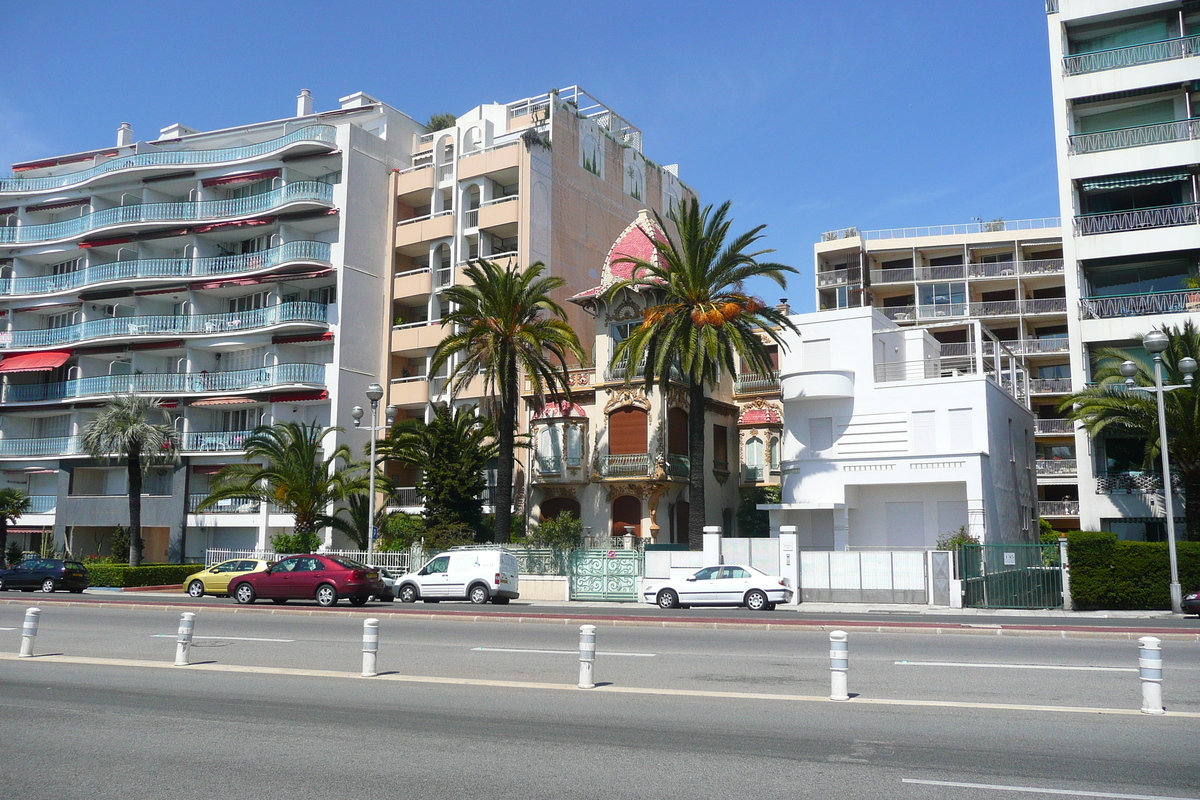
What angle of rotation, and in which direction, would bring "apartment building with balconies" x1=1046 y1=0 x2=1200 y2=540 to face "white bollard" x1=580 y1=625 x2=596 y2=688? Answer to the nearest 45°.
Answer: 0° — it already faces it

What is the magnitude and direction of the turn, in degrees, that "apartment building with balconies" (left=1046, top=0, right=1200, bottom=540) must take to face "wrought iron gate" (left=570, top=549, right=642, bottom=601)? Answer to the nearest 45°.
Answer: approximately 45° to its right

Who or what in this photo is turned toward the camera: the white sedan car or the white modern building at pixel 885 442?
the white modern building

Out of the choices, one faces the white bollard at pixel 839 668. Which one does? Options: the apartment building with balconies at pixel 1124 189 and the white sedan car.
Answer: the apartment building with balconies

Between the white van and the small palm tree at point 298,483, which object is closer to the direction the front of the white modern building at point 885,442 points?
the white van

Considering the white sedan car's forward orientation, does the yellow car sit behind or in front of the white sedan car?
in front

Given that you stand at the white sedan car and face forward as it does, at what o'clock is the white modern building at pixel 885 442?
The white modern building is roughly at 4 o'clock from the white sedan car.

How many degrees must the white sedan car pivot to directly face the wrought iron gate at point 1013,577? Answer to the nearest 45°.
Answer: approximately 180°

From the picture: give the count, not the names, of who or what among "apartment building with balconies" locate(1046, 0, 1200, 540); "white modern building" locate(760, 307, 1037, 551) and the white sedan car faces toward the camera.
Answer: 2

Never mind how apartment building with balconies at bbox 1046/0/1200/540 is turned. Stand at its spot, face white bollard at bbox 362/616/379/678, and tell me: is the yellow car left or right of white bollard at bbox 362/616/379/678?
right

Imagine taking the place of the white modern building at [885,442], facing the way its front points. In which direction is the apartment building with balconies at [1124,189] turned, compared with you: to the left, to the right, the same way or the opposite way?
the same way

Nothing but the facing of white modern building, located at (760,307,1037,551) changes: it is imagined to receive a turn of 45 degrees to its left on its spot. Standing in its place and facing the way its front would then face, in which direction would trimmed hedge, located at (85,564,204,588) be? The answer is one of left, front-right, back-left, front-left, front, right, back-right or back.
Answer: back-right

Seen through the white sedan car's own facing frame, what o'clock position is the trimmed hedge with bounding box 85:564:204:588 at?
The trimmed hedge is roughly at 1 o'clock from the white sedan car.

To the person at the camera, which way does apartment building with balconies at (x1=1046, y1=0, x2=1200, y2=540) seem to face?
facing the viewer

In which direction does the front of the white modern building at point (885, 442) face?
toward the camera

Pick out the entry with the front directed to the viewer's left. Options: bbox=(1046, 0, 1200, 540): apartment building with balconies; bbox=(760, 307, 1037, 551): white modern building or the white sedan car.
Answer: the white sedan car

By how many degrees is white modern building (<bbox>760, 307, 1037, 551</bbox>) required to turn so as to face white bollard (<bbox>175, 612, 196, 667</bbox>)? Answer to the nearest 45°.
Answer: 0° — it already faces it

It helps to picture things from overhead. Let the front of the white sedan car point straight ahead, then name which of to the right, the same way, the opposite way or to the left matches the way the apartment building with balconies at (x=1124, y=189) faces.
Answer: to the left

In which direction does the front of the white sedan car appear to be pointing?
to the viewer's left
